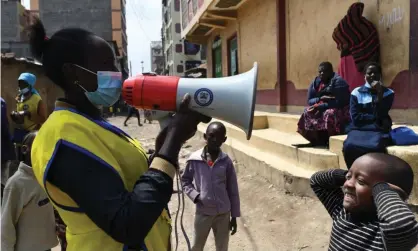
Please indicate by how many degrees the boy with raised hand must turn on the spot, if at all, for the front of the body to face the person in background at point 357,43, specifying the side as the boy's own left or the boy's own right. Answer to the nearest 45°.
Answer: approximately 135° to the boy's own right

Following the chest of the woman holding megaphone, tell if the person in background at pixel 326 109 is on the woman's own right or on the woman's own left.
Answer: on the woman's own left

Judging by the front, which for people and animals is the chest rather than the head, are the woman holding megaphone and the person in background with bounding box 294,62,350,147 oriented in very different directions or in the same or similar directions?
very different directions

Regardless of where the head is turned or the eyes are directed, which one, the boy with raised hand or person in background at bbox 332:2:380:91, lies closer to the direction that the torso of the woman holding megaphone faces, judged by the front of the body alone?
the boy with raised hand

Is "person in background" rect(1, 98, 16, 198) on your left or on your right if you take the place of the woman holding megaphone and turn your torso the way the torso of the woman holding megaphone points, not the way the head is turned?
on your left

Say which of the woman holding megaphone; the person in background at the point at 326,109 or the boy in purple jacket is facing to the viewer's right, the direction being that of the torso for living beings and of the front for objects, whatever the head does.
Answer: the woman holding megaphone

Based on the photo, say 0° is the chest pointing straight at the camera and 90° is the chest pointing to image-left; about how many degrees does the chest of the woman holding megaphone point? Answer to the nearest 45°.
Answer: approximately 270°

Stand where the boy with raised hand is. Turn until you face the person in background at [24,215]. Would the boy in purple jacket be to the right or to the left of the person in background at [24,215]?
right

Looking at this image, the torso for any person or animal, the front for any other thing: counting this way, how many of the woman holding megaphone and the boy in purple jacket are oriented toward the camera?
1

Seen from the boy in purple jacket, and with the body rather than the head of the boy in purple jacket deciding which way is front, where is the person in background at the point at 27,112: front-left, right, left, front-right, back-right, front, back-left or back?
back-right
